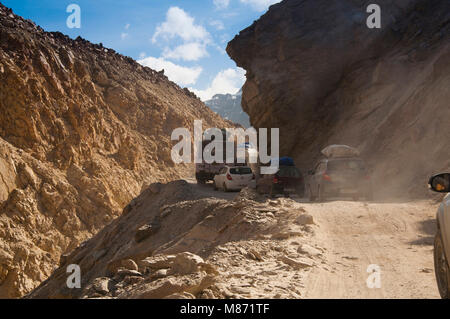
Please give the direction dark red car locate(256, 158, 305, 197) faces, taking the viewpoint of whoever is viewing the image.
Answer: facing away from the viewer and to the left of the viewer

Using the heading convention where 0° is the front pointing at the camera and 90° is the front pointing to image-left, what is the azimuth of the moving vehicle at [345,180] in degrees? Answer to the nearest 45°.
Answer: approximately 135°

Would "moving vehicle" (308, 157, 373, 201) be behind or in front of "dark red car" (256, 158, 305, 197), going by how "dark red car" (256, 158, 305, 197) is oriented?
behind

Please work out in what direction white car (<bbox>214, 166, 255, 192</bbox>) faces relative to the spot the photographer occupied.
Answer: facing away from the viewer and to the left of the viewer

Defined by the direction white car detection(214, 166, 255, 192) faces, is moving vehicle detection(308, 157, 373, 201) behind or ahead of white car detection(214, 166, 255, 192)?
behind

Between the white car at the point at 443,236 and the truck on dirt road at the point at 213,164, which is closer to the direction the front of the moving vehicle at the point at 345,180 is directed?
the truck on dirt road

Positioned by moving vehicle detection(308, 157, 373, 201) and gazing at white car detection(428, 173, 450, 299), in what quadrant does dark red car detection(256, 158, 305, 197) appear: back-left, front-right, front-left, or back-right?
back-right

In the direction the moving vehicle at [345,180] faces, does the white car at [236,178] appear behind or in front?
in front
